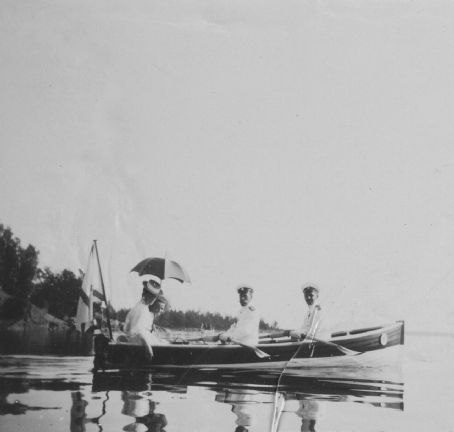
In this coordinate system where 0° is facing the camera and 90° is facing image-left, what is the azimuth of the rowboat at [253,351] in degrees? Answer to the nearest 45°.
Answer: approximately 270°

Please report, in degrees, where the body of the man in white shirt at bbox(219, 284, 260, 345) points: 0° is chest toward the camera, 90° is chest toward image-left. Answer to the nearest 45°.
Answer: approximately 45°
